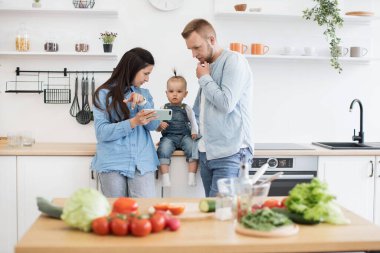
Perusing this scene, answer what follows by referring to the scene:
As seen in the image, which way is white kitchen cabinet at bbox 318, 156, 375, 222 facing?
toward the camera

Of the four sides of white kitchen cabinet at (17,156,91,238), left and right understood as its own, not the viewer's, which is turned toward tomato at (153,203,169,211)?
front

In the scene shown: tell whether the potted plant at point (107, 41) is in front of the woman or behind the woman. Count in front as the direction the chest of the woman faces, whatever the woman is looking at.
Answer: behind

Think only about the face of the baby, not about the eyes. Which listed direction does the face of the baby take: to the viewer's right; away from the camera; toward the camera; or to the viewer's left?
toward the camera

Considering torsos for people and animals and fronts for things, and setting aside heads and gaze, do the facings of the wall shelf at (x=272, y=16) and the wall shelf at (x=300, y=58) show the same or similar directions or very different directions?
same or similar directions

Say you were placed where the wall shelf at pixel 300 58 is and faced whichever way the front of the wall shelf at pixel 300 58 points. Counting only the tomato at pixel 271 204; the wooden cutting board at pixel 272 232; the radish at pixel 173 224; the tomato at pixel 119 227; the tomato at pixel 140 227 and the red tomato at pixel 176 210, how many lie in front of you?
6

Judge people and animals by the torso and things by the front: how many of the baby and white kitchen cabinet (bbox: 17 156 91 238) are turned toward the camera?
2

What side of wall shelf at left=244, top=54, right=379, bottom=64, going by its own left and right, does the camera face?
front

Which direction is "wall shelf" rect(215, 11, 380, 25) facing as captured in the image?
toward the camera
